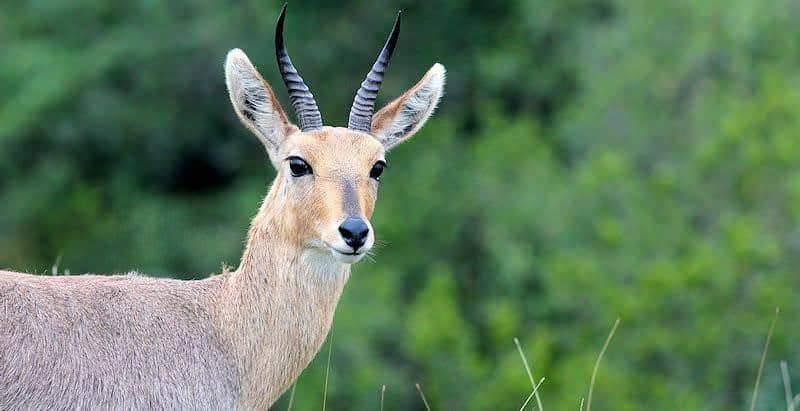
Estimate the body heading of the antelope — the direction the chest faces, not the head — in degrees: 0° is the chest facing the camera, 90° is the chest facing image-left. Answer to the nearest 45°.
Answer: approximately 270°
